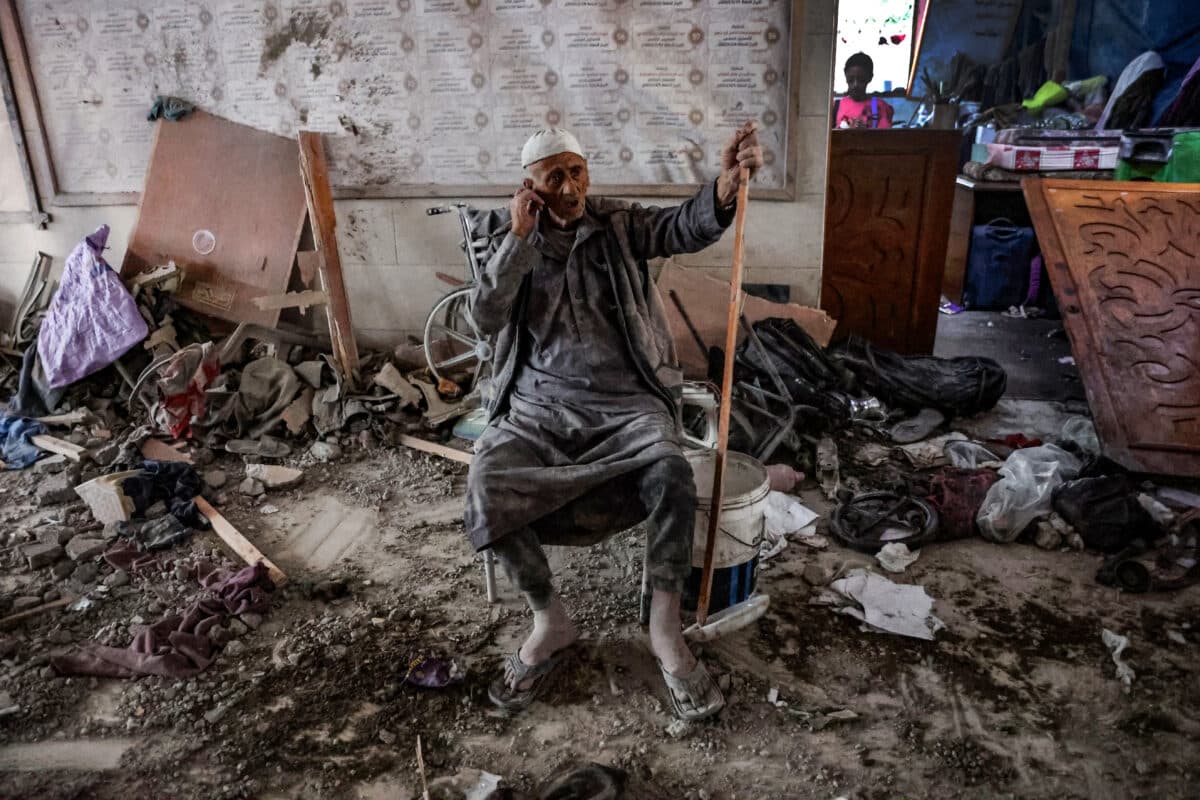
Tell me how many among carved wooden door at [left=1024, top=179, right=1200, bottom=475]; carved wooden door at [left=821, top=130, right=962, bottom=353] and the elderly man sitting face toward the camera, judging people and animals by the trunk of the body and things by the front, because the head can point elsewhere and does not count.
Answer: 3

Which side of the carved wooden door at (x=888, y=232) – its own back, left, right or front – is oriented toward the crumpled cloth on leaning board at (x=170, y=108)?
right

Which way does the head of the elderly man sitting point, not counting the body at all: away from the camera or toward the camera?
toward the camera

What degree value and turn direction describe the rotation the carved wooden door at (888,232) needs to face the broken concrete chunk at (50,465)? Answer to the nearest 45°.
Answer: approximately 45° to its right

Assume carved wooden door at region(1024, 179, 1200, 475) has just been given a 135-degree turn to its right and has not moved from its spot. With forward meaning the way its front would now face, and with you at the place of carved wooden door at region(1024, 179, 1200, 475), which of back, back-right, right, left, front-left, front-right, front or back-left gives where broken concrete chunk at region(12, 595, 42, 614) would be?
left

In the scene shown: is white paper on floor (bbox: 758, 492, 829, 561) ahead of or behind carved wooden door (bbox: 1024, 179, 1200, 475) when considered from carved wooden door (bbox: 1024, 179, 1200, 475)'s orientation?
ahead

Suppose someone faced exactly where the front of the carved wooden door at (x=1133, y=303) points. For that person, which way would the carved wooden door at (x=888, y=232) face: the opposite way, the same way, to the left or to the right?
the same way

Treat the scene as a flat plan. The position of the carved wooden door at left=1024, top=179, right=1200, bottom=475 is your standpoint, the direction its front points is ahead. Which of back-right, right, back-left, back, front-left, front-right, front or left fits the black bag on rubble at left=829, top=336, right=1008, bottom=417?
right

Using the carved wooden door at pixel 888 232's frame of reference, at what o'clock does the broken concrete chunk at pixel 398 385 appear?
The broken concrete chunk is roughly at 2 o'clock from the carved wooden door.

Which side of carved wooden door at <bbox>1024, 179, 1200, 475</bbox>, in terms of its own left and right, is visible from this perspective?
front

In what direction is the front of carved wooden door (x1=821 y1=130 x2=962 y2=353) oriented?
toward the camera

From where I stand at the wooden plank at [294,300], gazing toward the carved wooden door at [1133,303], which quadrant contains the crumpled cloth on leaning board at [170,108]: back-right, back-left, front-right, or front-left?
back-left

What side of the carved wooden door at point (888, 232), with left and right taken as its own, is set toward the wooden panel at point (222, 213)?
right

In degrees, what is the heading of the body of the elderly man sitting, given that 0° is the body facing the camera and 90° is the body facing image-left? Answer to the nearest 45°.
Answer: approximately 0°

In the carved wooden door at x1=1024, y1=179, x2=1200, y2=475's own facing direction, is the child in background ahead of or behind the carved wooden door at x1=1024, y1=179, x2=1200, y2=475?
behind

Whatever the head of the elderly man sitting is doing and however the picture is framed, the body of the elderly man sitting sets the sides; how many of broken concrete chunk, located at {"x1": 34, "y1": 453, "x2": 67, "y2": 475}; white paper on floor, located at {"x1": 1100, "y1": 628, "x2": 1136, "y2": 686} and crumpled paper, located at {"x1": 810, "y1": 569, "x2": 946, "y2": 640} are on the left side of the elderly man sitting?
2

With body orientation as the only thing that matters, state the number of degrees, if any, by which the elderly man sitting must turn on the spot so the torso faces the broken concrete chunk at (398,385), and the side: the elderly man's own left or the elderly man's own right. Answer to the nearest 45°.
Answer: approximately 135° to the elderly man's own right

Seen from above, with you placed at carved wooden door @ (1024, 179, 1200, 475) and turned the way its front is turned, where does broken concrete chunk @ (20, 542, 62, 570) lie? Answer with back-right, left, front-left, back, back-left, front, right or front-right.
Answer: front-right

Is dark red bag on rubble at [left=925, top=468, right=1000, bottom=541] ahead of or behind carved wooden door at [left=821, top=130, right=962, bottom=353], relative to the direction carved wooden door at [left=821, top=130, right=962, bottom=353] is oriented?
ahead

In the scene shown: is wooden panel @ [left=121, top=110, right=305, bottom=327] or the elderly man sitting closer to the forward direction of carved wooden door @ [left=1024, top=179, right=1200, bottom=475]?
the elderly man sitting
